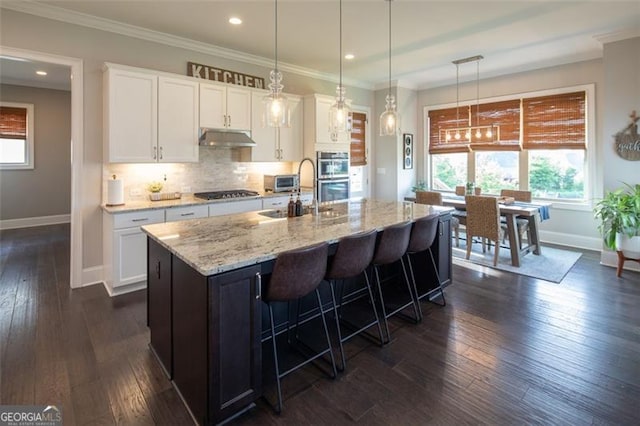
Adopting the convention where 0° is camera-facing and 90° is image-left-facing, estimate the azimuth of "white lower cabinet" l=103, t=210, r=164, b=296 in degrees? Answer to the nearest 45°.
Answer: approximately 0°

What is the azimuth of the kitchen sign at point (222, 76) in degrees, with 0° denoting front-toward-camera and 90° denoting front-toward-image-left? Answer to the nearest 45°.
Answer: approximately 315°

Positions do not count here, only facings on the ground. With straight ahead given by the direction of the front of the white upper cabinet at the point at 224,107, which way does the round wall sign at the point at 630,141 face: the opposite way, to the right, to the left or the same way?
to the right

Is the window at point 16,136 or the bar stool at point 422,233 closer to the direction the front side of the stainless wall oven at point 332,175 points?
the bar stool

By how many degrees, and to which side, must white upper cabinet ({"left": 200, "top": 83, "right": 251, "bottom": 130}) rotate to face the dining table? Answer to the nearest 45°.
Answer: approximately 45° to its left

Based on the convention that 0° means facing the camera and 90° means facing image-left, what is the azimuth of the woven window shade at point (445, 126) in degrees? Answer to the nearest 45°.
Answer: approximately 45°
